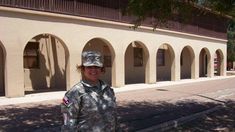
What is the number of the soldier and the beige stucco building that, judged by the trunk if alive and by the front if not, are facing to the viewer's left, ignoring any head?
0

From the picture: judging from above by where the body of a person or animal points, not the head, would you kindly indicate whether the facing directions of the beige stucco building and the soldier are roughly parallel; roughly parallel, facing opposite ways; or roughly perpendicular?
roughly parallel

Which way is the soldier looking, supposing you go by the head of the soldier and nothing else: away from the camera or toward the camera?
toward the camera

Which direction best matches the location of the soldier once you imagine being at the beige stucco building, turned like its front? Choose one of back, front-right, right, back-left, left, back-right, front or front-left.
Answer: front-right

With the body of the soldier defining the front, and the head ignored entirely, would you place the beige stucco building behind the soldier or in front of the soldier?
behind

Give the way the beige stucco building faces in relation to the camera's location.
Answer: facing the viewer and to the right of the viewer

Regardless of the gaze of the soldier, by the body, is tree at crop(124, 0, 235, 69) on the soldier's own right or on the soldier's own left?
on the soldier's own left

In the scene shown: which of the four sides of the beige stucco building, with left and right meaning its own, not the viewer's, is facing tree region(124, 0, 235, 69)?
front
